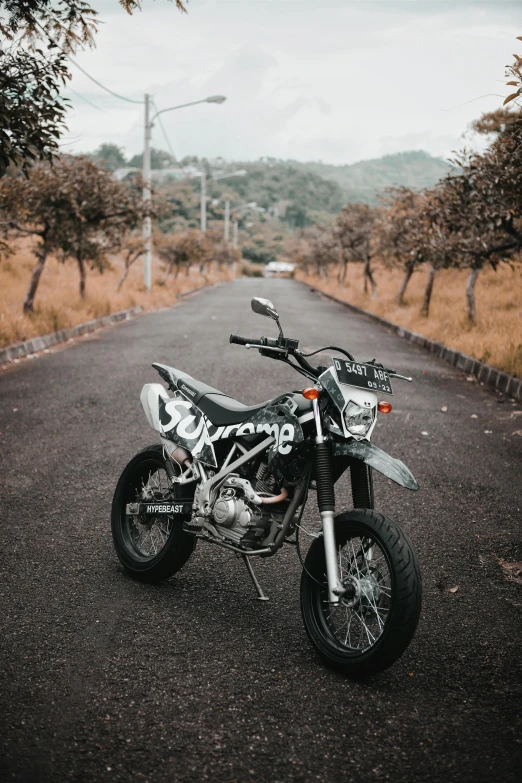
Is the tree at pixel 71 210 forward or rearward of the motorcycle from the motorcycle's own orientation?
rearward

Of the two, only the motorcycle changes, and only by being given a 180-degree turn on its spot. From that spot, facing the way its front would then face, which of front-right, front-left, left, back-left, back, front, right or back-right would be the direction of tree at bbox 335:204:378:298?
front-right

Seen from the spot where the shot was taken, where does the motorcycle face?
facing the viewer and to the right of the viewer

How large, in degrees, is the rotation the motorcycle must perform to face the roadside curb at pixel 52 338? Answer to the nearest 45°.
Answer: approximately 180°

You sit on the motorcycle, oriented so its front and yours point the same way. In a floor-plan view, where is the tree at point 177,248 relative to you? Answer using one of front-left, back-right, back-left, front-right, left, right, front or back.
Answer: back-left

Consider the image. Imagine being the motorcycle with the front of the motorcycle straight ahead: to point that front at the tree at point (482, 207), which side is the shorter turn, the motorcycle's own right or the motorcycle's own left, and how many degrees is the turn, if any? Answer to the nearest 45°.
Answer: approximately 135° to the motorcycle's own left

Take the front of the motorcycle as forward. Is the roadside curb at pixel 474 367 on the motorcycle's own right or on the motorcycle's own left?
on the motorcycle's own left

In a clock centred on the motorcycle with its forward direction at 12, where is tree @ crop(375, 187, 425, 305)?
The tree is roughly at 8 o'clock from the motorcycle.
